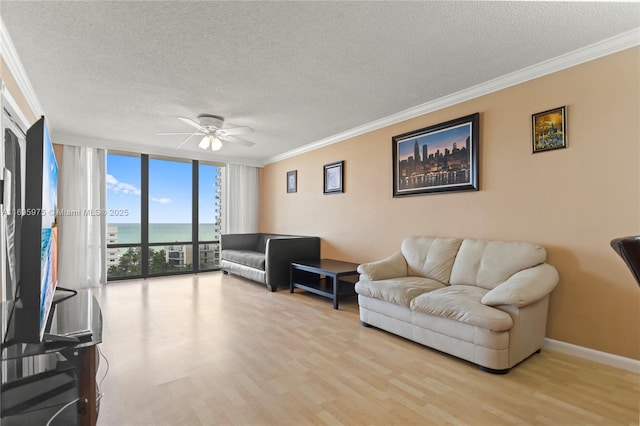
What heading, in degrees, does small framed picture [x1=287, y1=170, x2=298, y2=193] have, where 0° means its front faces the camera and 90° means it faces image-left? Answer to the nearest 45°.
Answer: approximately 45°

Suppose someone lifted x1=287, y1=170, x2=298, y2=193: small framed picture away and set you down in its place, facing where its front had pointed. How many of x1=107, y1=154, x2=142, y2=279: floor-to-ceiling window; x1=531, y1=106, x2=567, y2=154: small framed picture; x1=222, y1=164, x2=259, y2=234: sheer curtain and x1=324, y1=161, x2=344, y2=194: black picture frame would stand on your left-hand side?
2

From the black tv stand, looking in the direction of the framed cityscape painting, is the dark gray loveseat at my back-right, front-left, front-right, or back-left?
front-left

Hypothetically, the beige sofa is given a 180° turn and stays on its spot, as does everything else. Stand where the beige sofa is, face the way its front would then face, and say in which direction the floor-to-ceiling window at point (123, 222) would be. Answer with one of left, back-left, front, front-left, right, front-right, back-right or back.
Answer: back-left

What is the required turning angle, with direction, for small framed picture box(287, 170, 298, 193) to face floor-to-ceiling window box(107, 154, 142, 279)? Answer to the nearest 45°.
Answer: approximately 45° to its right

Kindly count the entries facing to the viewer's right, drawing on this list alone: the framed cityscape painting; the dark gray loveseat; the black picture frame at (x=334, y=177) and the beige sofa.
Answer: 0

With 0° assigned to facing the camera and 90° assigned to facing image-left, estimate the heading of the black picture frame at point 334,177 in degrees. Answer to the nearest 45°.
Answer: approximately 45°

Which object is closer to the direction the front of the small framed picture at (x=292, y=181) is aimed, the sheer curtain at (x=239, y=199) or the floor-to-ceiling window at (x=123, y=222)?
the floor-to-ceiling window

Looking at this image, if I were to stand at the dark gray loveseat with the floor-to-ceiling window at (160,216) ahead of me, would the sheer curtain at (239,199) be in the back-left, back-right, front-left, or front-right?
front-right

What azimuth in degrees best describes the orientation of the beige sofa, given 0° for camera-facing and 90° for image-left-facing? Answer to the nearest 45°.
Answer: approximately 45°

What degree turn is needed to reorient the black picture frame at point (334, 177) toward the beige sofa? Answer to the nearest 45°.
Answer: approximately 90° to its left

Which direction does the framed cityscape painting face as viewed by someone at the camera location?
facing the viewer and to the left of the viewer

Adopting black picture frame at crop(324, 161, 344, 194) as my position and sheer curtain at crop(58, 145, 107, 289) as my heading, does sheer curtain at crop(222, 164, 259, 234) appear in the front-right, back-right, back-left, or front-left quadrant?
front-right

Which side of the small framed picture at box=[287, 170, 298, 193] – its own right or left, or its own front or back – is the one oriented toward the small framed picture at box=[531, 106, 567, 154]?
left

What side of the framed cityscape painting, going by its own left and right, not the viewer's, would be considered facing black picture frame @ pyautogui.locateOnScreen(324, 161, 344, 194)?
right

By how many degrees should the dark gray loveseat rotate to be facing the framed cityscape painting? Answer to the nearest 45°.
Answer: approximately 90° to its left

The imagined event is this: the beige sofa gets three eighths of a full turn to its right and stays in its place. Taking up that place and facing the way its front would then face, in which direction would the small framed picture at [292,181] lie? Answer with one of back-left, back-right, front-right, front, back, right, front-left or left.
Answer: front-left
